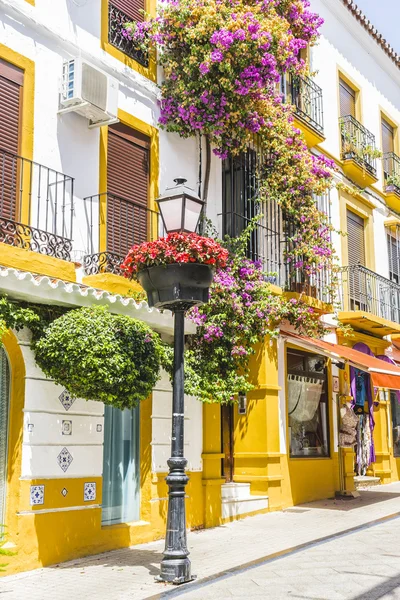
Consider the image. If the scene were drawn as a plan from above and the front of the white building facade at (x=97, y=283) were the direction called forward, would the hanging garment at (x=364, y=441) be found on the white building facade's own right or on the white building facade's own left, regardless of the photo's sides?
on the white building facade's own left

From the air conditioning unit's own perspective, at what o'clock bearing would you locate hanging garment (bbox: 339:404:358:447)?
The hanging garment is roughly at 9 o'clock from the air conditioning unit.

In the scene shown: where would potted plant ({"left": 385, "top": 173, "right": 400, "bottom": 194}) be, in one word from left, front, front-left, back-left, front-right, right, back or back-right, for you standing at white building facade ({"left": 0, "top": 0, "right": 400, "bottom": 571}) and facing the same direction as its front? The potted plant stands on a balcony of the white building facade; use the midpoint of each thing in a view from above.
left

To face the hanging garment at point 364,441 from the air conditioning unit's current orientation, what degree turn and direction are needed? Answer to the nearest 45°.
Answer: approximately 90° to its left

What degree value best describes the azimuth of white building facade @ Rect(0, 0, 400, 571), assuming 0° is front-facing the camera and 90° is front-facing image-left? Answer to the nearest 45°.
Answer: approximately 315°

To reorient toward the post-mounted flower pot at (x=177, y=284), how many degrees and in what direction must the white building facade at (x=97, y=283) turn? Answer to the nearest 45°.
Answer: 0° — it already faces it

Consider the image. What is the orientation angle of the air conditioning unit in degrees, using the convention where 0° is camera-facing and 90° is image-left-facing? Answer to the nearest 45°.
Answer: approximately 315°
